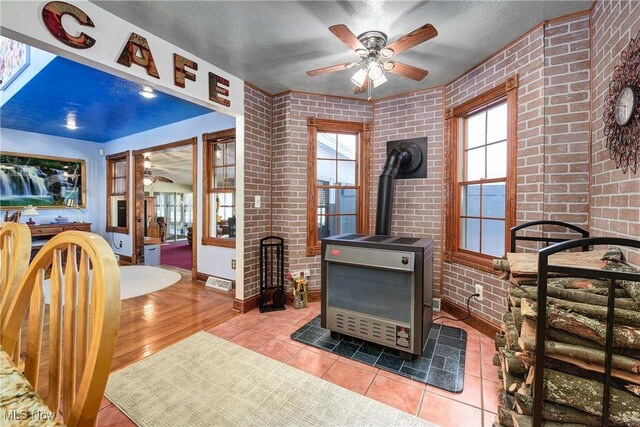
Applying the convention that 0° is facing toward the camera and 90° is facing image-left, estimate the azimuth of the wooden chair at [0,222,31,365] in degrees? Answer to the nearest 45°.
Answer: approximately 45°

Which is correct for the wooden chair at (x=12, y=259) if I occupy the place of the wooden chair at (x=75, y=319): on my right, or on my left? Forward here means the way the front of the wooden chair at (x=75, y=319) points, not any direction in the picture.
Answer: on my right

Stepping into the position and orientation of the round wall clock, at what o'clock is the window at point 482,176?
The window is roughly at 3 o'clock from the round wall clock.

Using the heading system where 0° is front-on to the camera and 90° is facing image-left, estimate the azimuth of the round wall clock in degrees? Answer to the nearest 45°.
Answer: approximately 45°

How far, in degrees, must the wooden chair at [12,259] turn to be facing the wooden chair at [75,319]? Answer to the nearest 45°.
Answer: approximately 45° to its left
